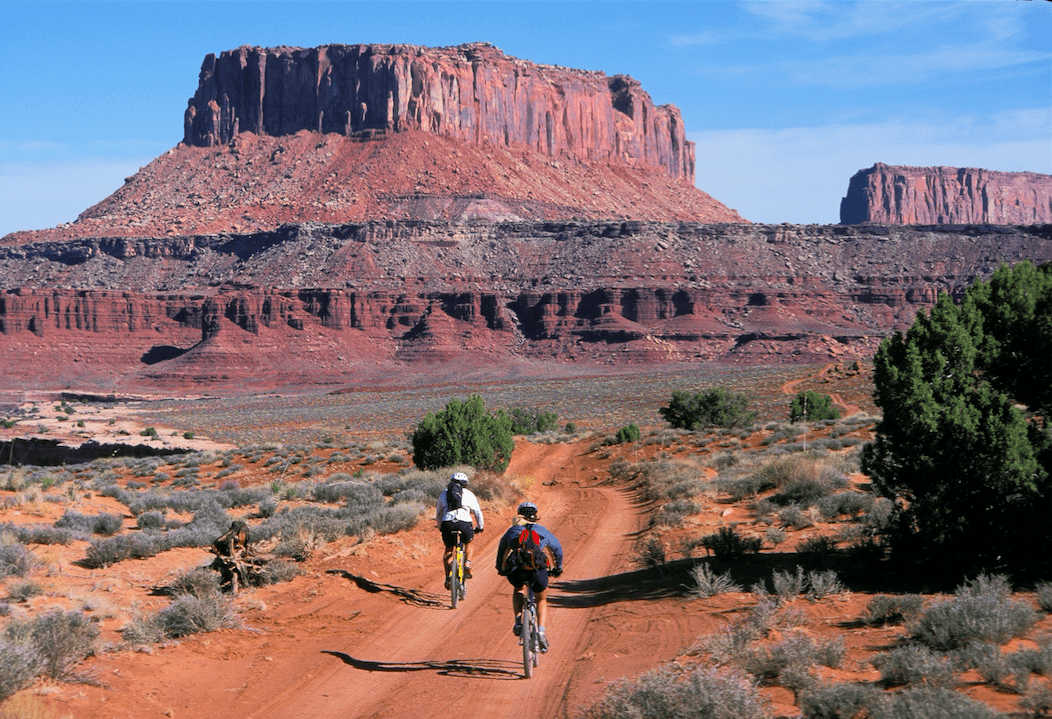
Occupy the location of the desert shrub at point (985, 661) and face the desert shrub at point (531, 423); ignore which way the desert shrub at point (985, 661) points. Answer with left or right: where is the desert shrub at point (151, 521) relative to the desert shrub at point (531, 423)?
left

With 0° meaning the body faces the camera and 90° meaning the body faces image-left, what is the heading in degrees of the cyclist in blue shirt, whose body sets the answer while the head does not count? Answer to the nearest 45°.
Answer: approximately 180°

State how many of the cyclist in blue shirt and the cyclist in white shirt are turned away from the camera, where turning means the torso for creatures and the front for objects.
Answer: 2

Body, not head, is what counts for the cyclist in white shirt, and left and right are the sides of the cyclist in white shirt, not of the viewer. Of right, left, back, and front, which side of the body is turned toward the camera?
back

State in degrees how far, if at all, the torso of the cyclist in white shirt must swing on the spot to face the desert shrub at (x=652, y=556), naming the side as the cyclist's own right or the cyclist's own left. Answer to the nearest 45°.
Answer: approximately 45° to the cyclist's own right

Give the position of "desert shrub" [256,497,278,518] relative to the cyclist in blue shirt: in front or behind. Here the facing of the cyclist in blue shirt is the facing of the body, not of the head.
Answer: in front

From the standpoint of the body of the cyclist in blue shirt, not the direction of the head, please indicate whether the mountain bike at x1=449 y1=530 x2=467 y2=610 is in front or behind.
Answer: in front

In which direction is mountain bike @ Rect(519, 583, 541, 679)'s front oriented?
away from the camera

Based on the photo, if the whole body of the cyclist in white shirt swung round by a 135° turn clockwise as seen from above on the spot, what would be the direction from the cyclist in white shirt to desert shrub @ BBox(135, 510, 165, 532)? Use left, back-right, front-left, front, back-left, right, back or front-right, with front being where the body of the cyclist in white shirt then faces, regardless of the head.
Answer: back

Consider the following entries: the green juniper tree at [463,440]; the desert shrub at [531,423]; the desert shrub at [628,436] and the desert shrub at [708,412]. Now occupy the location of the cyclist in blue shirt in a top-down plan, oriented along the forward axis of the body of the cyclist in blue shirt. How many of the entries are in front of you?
4

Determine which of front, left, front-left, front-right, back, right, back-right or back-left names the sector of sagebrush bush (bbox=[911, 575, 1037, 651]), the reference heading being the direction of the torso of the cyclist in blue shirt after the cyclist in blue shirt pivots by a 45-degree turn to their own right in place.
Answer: front-right

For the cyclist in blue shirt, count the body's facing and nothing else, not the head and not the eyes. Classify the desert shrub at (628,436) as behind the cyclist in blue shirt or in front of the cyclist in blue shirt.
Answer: in front

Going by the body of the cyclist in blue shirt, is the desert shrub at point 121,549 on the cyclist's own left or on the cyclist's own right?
on the cyclist's own left

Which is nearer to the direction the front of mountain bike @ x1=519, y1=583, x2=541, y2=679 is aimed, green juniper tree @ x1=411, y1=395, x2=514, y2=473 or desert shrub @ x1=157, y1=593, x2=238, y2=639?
the green juniper tree

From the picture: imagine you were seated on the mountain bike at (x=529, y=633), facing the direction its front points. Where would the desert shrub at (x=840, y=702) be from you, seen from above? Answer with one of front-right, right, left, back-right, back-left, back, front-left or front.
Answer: back-right

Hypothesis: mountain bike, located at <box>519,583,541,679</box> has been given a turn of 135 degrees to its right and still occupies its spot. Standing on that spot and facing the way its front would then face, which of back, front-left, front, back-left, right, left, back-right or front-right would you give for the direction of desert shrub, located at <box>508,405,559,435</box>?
back-left
